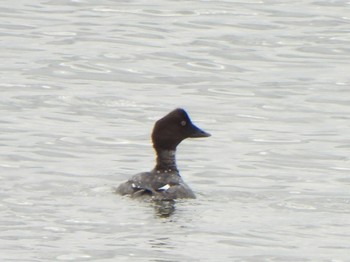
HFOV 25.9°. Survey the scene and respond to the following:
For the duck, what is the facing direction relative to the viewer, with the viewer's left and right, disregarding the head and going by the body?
facing away from the viewer and to the right of the viewer
